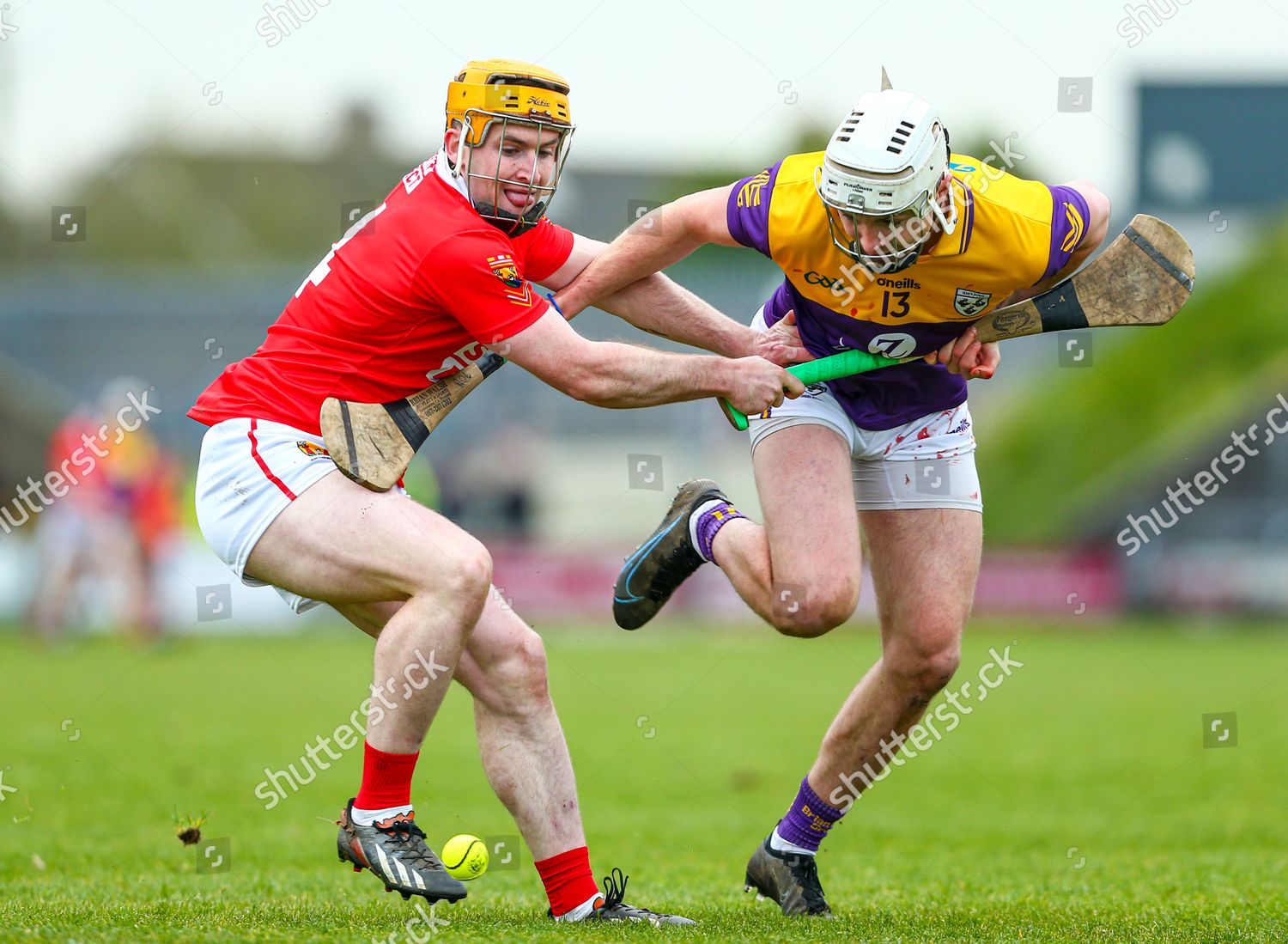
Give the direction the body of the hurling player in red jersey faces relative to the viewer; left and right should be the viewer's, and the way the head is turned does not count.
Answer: facing to the right of the viewer

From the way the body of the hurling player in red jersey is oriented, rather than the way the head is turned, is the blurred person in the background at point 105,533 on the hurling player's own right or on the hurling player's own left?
on the hurling player's own left

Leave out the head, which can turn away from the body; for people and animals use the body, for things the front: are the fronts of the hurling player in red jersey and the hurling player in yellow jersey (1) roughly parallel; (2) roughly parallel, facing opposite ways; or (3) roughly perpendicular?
roughly perpendicular

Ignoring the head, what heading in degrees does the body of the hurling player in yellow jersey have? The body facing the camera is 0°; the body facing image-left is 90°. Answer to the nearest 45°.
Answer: approximately 0°

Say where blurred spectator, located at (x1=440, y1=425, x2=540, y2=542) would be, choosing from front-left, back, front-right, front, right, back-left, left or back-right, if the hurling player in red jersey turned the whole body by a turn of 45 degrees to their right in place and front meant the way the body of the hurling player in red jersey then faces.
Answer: back-left

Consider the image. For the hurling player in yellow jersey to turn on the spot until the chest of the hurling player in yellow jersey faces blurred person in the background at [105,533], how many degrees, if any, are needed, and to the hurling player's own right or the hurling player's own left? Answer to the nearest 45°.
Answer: approximately 135° to the hurling player's own right

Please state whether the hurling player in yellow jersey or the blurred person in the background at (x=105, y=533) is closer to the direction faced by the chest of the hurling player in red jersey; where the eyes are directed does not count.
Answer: the hurling player in yellow jersey

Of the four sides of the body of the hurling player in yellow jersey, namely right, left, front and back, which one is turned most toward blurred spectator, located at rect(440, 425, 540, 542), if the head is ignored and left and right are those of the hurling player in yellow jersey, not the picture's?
back

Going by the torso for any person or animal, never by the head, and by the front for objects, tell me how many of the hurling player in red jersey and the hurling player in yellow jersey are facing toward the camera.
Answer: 1

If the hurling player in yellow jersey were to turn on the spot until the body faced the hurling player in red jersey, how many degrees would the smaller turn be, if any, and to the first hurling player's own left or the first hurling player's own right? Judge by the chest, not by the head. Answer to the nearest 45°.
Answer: approximately 45° to the first hurling player's own right

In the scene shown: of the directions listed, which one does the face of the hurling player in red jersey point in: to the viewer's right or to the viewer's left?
to the viewer's right

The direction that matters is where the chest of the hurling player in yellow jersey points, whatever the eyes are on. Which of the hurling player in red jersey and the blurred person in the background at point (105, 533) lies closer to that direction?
the hurling player in red jersey
